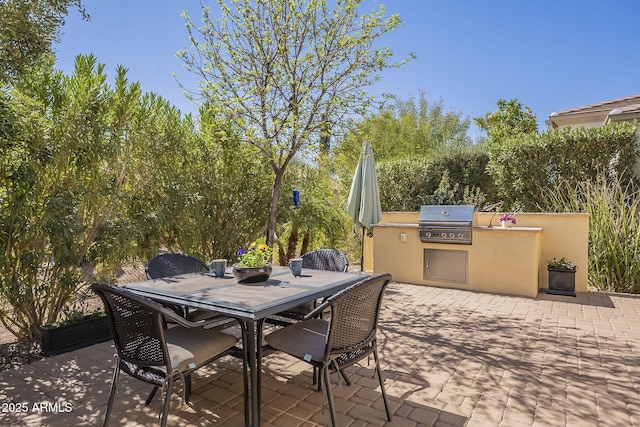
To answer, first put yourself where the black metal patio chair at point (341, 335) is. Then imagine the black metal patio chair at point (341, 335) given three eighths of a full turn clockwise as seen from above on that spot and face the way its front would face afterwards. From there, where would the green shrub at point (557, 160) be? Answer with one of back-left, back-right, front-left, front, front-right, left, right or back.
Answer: front-left

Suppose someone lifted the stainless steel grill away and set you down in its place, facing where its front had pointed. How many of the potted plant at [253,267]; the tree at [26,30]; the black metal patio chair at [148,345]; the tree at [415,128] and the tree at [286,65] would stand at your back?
1

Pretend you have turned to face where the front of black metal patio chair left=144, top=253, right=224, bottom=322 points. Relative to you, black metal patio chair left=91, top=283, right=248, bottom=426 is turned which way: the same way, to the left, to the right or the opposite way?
to the left

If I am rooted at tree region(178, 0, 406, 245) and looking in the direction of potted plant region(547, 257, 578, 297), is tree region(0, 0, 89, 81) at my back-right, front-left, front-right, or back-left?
back-right

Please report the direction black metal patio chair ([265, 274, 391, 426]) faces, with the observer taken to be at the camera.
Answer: facing away from the viewer and to the left of the viewer

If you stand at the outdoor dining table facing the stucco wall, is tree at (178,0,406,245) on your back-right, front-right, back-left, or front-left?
front-left

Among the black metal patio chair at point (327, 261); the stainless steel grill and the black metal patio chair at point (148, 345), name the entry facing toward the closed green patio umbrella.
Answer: the black metal patio chair at point (148, 345)

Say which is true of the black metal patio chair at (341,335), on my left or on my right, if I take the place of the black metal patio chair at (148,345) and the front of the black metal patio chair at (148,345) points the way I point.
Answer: on my right

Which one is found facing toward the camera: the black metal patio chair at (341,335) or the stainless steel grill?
the stainless steel grill

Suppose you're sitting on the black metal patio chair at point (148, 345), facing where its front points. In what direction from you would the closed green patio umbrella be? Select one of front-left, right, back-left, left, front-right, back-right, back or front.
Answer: front

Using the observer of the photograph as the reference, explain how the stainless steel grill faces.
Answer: facing the viewer

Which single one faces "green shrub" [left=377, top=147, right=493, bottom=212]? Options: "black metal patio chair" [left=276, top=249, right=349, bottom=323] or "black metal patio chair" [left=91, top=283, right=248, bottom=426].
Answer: "black metal patio chair" [left=91, top=283, right=248, bottom=426]

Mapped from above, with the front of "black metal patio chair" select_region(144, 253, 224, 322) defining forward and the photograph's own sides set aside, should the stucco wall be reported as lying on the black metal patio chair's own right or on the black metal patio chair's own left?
on the black metal patio chair's own left

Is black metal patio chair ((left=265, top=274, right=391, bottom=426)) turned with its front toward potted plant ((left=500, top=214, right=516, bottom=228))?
no

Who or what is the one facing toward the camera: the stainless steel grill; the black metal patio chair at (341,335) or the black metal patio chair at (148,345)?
the stainless steel grill

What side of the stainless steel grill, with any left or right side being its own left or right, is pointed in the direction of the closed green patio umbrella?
right

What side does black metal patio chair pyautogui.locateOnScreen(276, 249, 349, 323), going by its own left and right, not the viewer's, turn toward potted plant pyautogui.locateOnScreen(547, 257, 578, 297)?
back

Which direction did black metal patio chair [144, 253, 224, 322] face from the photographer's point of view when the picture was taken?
facing the viewer and to the right of the viewer

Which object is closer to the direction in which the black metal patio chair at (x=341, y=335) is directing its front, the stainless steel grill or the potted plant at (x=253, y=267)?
the potted plant

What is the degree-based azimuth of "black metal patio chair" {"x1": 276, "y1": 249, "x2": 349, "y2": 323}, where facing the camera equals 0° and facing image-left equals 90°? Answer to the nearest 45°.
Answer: approximately 45°
